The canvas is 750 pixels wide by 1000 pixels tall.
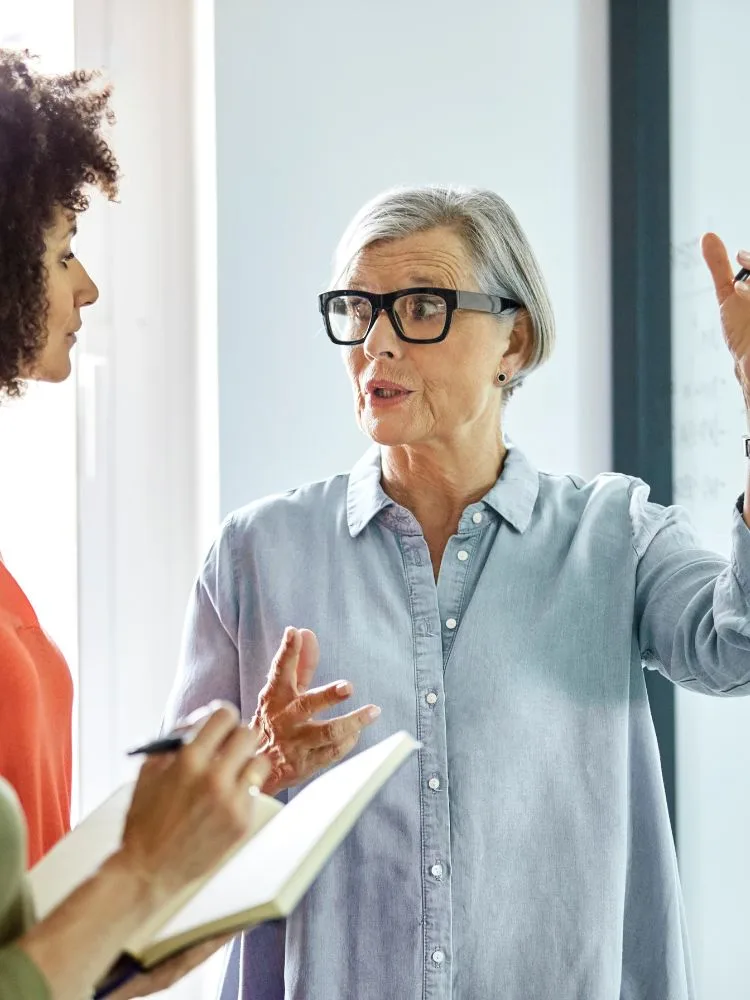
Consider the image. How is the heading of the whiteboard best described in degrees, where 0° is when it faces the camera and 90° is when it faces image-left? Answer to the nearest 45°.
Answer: approximately 0°

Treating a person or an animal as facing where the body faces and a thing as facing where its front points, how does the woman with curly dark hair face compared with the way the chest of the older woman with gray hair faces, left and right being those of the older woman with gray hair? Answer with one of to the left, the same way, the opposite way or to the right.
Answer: to the left

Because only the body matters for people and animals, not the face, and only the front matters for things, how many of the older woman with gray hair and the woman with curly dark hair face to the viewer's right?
1

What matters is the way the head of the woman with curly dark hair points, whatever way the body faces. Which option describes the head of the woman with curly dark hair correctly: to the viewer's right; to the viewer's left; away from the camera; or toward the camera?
to the viewer's right

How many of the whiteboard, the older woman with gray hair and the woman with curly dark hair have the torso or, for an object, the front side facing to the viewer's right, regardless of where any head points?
1

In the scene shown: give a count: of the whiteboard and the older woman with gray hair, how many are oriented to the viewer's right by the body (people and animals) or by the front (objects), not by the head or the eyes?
0

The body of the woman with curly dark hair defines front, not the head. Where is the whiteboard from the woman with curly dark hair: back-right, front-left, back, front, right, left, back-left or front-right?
front-left

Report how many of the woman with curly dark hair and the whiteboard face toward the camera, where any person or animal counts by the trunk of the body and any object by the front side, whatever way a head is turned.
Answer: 1

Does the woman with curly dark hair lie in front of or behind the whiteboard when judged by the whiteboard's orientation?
in front

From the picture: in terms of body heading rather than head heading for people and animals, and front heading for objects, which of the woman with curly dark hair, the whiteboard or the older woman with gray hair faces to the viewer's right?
the woman with curly dark hair

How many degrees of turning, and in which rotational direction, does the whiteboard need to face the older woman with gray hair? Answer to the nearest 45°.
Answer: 0° — it already faces them

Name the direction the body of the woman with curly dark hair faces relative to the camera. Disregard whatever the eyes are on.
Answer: to the viewer's right
